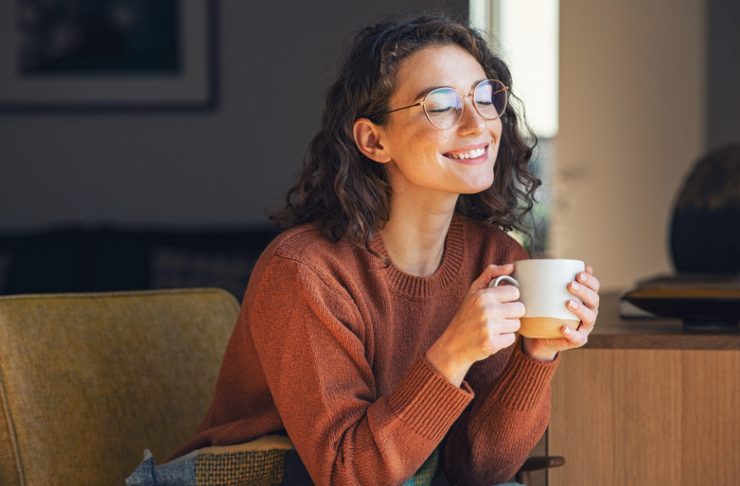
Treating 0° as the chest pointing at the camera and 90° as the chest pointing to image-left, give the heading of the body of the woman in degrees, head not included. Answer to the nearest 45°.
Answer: approximately 315°

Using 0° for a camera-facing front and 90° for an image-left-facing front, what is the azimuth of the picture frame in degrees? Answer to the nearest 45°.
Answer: approximately 0°

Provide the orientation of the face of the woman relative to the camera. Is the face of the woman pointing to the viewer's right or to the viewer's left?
to the viewer's right

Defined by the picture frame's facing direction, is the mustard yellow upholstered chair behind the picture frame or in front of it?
in front

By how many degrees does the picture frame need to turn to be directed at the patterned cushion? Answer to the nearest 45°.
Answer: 0° — it already faces it
